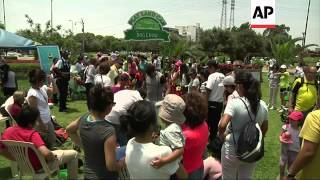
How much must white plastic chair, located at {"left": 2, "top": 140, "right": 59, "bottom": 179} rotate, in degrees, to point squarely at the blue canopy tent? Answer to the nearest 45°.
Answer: approximately 45° to its left

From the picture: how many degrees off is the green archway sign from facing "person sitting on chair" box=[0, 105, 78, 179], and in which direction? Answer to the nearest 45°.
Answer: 0° — it already faces them

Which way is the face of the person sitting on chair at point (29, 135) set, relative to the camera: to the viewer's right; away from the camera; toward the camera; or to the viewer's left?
away from the camera

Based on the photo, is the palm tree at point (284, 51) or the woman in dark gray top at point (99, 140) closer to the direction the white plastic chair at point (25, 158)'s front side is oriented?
the palm tree

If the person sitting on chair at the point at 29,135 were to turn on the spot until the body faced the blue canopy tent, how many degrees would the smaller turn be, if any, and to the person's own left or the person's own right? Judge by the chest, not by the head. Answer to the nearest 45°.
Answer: approximately 45° to the person's own left

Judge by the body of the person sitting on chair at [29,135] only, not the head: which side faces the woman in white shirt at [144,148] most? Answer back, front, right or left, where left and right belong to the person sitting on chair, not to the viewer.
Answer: right

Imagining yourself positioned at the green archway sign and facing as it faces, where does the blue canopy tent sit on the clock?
The blue canopy tent is roughly at 3 o'clock from the green archway sign.

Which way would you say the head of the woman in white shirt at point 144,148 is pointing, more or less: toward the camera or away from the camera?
away from the camera

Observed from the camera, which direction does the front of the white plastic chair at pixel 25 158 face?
facing away from the viewer and to the right of the viewer

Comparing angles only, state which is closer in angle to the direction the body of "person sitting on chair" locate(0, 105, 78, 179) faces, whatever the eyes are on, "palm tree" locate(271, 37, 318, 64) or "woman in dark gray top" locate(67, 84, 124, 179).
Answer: the palm tree

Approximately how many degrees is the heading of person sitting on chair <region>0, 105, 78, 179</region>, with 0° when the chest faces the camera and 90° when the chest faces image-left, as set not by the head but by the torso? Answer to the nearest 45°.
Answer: approximately 225°

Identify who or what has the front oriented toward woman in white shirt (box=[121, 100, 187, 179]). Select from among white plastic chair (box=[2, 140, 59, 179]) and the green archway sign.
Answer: the green archway sign
